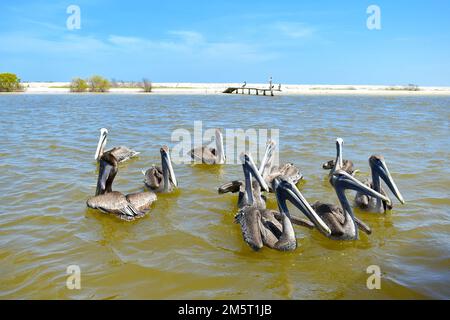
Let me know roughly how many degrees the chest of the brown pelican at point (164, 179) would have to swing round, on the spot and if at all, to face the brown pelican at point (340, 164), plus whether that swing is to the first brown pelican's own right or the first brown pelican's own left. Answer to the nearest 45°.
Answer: approximately 45° to the first brown pelican's own left

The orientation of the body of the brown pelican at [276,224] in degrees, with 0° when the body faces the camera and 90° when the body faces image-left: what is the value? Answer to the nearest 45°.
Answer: approximately 315°

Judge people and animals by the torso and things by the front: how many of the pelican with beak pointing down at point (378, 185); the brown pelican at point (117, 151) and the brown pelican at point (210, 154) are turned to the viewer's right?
2

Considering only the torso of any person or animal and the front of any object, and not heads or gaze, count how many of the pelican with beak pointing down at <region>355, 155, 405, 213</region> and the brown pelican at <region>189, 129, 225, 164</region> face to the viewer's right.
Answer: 2

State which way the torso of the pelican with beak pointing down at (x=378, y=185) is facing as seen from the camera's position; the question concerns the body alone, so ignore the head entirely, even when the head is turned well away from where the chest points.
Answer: to the viewer's right

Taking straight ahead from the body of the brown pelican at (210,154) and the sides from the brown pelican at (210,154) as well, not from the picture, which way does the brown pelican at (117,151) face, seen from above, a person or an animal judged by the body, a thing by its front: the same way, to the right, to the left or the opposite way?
the opposite way

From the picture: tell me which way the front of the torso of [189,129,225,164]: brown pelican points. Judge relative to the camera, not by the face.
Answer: to the viewer's right

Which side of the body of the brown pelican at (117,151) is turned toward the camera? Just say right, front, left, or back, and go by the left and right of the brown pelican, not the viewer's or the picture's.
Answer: left
